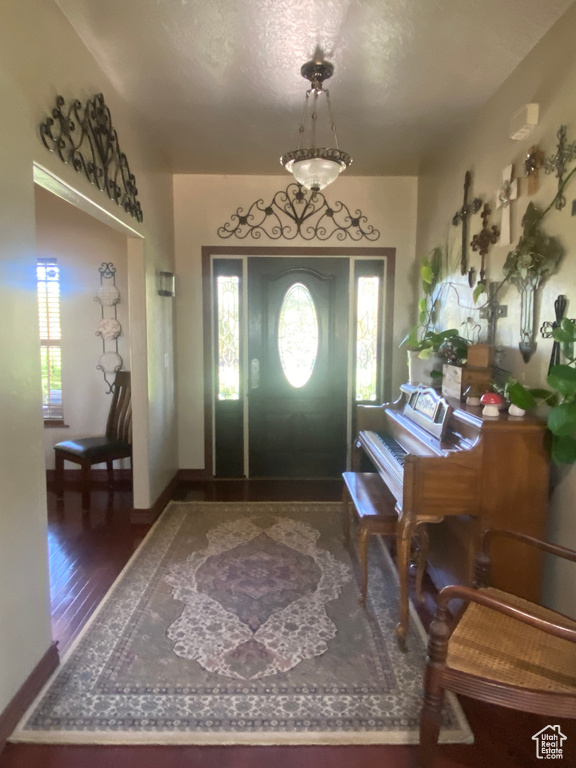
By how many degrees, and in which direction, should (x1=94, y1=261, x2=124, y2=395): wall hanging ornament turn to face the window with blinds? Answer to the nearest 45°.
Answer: approximately 135° to its right

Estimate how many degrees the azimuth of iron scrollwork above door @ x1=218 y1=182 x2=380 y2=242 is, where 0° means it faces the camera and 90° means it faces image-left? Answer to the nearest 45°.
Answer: approximately 0°

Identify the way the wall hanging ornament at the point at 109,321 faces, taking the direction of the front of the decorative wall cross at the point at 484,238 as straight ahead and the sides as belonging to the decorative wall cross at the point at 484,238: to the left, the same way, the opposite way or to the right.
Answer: to the left

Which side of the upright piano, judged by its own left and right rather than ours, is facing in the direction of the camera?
left

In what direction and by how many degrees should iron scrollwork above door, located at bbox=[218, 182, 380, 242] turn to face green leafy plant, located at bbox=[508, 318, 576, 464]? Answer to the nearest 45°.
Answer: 0° — it already faces it

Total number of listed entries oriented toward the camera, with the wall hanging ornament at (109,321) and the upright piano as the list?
1

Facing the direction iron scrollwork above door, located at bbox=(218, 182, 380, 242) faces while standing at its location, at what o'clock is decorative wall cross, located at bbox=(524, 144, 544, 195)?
The decorative wall cross is roughly at 11 o'clock from the iron scrollwork above door.

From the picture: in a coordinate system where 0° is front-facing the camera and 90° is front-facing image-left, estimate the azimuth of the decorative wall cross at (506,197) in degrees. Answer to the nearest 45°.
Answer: approximately 45°

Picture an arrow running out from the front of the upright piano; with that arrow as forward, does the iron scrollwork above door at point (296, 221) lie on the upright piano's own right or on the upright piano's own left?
on the upright piano's own right

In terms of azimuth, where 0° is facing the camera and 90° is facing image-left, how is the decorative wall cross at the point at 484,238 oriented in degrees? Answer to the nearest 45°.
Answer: approximately 45°
